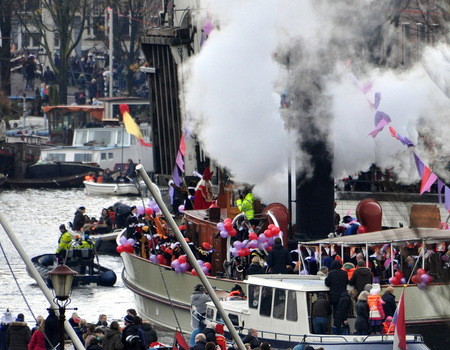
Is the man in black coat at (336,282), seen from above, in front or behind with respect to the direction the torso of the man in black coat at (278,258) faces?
behind

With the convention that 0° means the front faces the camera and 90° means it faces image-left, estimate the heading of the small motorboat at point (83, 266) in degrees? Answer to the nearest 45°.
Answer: approximately 90°

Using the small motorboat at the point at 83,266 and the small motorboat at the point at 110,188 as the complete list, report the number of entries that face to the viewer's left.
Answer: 2

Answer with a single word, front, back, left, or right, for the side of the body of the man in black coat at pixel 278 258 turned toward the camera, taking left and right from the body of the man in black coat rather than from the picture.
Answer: back

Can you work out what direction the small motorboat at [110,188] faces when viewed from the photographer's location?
facing to the left of the viewer

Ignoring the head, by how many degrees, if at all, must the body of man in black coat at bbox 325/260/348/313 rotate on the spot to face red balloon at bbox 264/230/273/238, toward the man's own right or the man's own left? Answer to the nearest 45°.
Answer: approximately 45° to the man's own left

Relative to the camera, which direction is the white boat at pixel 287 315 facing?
to the viewer's left

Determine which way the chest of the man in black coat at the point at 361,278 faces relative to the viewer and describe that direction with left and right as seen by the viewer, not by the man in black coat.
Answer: facing away from the viewer

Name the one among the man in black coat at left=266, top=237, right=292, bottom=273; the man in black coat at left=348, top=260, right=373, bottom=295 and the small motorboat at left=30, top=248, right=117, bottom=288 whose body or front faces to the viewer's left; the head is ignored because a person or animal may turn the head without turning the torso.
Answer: the small motorboat
